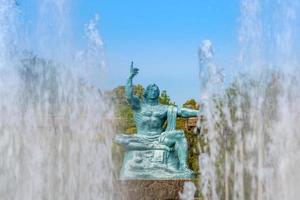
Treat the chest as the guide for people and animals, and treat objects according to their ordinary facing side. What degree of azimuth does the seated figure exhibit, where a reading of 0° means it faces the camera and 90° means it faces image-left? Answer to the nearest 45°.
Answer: approximately 0°
